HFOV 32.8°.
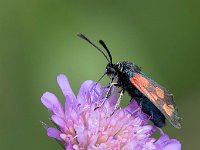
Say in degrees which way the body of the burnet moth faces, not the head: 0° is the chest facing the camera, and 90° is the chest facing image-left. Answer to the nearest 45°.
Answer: approximately 90°
